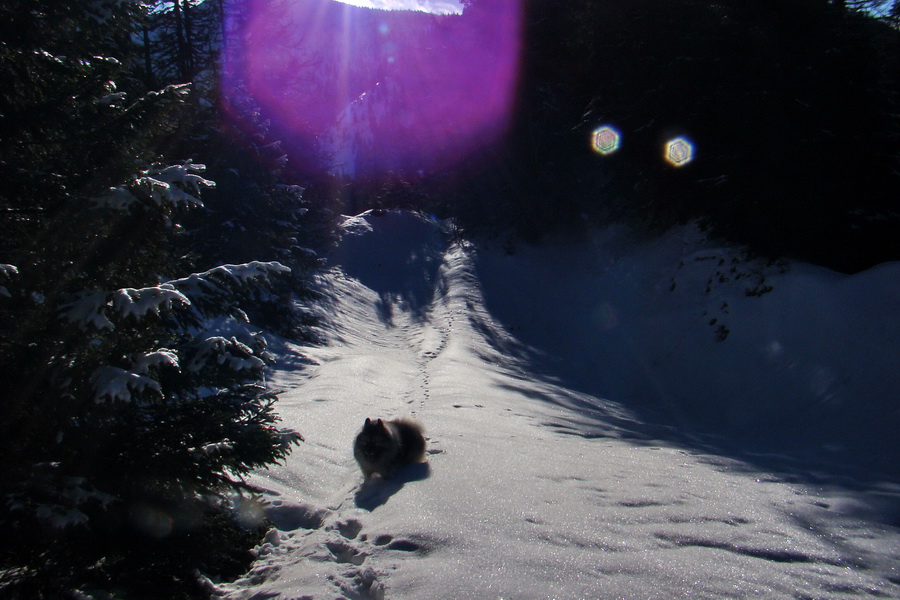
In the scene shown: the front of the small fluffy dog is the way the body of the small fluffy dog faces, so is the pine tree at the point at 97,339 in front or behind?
in front

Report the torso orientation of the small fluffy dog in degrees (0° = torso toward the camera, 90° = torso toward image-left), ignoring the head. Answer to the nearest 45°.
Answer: approximately 45°
